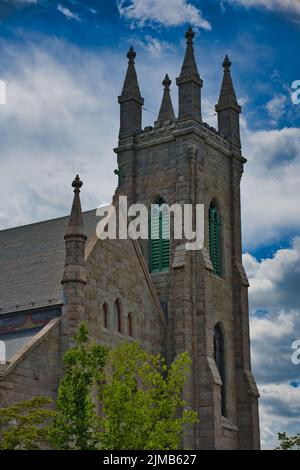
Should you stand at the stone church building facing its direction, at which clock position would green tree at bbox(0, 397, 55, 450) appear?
The green tree is roughly at 2 o'clock from the stone church building.

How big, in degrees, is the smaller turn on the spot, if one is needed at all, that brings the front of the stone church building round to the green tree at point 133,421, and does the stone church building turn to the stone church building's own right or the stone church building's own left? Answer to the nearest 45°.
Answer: approximately 45° to the stone church building's own right

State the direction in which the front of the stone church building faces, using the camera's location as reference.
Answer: facing the viewer and to the right of the viewer

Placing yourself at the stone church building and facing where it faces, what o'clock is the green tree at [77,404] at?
The green tree is roughly at 2 o'clock from the stone church building.
